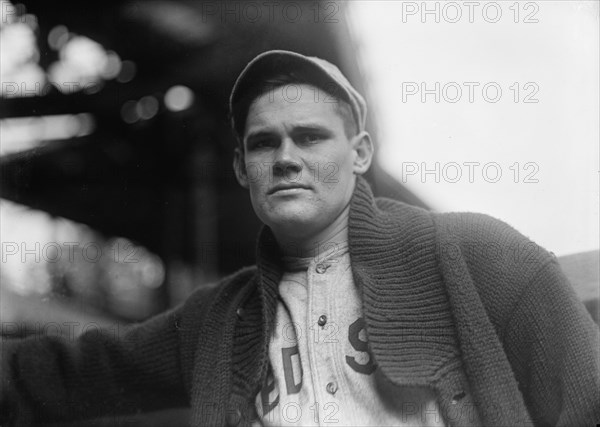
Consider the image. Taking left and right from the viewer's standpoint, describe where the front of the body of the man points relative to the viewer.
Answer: facing the viewer and to the left of the viewer

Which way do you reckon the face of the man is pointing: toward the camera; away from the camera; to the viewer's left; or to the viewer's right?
toward the camera
